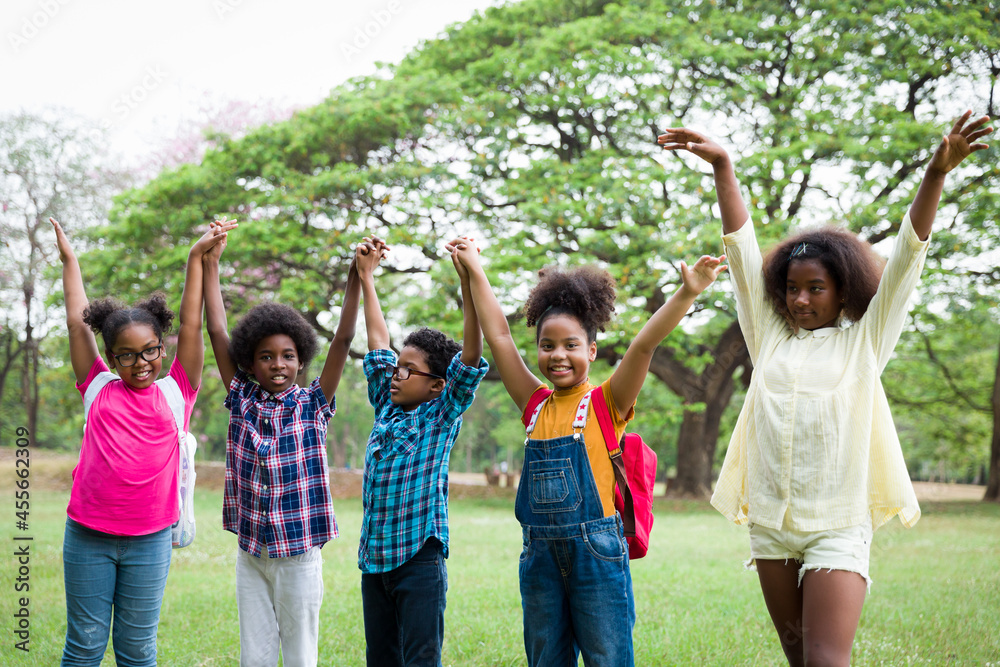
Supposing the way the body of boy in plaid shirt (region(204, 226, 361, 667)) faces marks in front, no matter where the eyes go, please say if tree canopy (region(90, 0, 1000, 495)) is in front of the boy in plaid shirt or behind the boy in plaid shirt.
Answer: behind

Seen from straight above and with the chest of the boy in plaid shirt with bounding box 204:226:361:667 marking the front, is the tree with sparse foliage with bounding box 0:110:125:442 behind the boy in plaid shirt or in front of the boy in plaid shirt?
behind

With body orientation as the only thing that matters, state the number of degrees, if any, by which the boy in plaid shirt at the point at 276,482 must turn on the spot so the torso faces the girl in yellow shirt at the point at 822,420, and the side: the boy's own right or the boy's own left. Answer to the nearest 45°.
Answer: approximately 45° to the boy's own left

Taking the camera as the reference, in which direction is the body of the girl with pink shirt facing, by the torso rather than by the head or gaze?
toward the camera

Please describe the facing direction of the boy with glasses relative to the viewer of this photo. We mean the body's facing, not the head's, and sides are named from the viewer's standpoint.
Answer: facing the viewer and to the left of the viewer

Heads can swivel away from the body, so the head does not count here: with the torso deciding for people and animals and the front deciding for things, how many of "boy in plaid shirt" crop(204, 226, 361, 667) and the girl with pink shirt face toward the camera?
2

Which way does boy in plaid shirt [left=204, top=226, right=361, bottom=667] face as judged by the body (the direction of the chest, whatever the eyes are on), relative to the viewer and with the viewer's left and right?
facing the viewer
